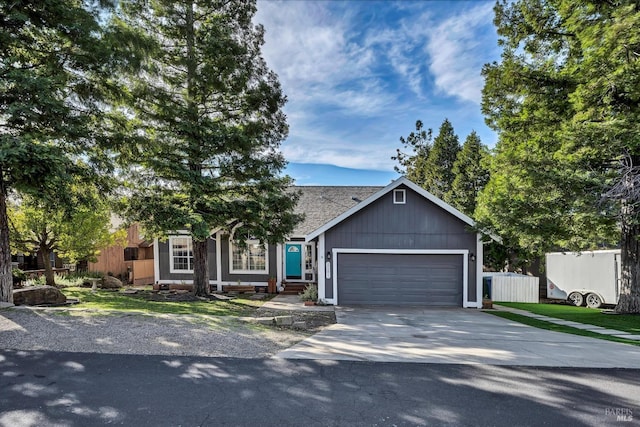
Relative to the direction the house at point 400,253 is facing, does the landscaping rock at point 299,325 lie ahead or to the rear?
ahead

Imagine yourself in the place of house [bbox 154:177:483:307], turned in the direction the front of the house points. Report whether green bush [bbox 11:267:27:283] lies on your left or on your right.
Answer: on your right

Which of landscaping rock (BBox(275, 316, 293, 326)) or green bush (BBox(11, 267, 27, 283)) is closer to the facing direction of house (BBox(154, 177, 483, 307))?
the landscaping rock

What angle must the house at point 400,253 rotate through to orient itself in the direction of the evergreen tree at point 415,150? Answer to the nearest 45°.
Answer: approximately 180°

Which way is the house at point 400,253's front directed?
toward the camera

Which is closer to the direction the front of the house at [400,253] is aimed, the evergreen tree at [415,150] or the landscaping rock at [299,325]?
the landscaping rock

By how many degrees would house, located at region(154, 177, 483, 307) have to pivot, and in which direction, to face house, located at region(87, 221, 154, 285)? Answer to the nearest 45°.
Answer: approximately 135° to its right
